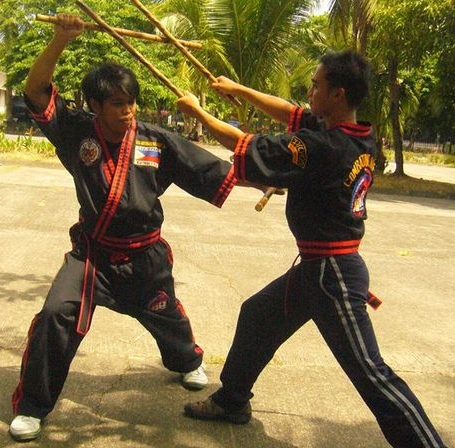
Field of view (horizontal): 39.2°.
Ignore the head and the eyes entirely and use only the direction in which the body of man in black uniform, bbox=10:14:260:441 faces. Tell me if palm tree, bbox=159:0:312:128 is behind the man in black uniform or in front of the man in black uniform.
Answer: behind

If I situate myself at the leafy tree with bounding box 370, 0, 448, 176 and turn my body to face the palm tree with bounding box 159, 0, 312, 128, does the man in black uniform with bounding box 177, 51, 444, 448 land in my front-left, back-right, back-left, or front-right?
front-left

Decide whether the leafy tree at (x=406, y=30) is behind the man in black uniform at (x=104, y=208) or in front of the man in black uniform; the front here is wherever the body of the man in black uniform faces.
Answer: behind

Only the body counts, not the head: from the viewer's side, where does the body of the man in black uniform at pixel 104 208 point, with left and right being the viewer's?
facing the viewer

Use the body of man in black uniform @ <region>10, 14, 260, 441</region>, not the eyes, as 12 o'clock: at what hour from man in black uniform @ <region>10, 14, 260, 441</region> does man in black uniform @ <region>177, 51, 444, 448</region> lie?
man in black uniform @ <region>177, 51, 444, 448</region> is roughly at 10 o'clock from man in black uniform @ <region>10, 14, 260, 441</region>.

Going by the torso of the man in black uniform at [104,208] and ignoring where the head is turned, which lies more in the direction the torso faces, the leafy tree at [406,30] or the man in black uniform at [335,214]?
the man in black uniform

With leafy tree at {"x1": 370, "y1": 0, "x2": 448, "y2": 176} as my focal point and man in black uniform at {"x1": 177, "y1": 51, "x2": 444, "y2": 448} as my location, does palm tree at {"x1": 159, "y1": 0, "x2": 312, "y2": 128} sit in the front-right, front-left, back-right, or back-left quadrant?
front-left

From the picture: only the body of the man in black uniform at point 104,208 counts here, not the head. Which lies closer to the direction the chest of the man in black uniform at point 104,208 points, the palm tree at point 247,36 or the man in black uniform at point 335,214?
the man in black uniform

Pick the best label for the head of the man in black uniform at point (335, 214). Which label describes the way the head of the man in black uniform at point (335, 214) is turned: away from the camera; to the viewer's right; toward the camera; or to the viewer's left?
to the viewer's left
